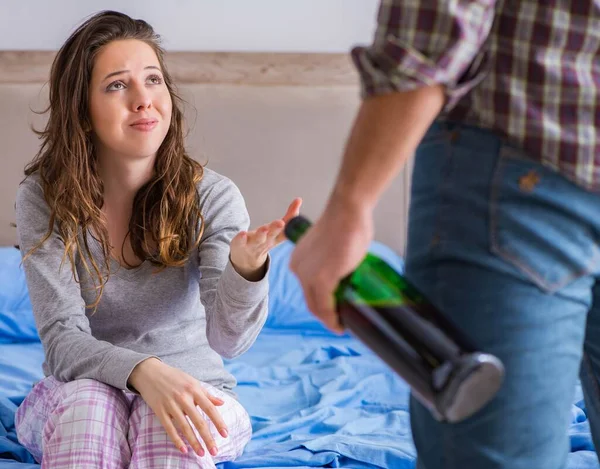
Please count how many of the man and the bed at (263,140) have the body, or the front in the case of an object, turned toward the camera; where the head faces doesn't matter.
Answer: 1

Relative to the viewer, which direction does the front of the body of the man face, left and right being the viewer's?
facing away from the viewer and to the left of the viewer

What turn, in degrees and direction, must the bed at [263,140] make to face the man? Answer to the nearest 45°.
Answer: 0° — it already faces them

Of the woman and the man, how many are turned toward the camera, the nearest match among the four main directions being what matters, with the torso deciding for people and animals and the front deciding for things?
1

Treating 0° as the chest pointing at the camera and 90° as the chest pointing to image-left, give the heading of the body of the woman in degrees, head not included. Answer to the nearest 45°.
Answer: approximately 0°
